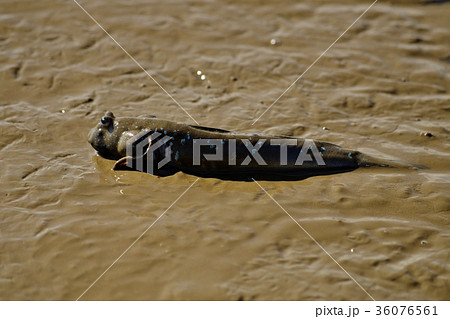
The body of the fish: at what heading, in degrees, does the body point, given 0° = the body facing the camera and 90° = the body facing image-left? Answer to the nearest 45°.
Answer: approximately 90°
